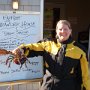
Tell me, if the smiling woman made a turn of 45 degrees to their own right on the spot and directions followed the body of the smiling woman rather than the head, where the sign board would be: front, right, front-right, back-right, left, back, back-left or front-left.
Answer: right

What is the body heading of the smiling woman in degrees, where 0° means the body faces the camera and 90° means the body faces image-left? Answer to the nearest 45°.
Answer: approximately 0°
